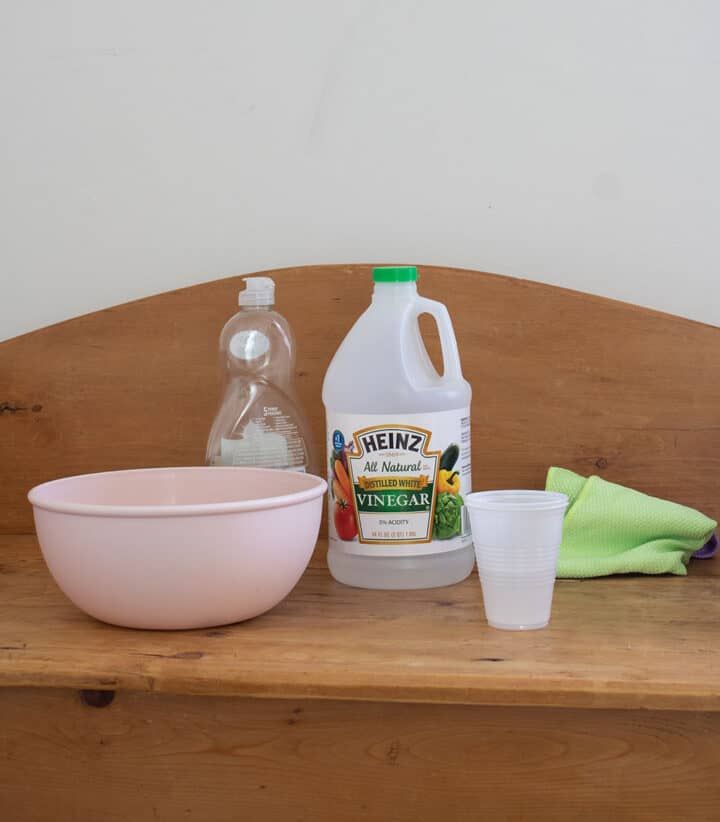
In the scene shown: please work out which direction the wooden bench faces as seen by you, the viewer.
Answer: facing the viewer
